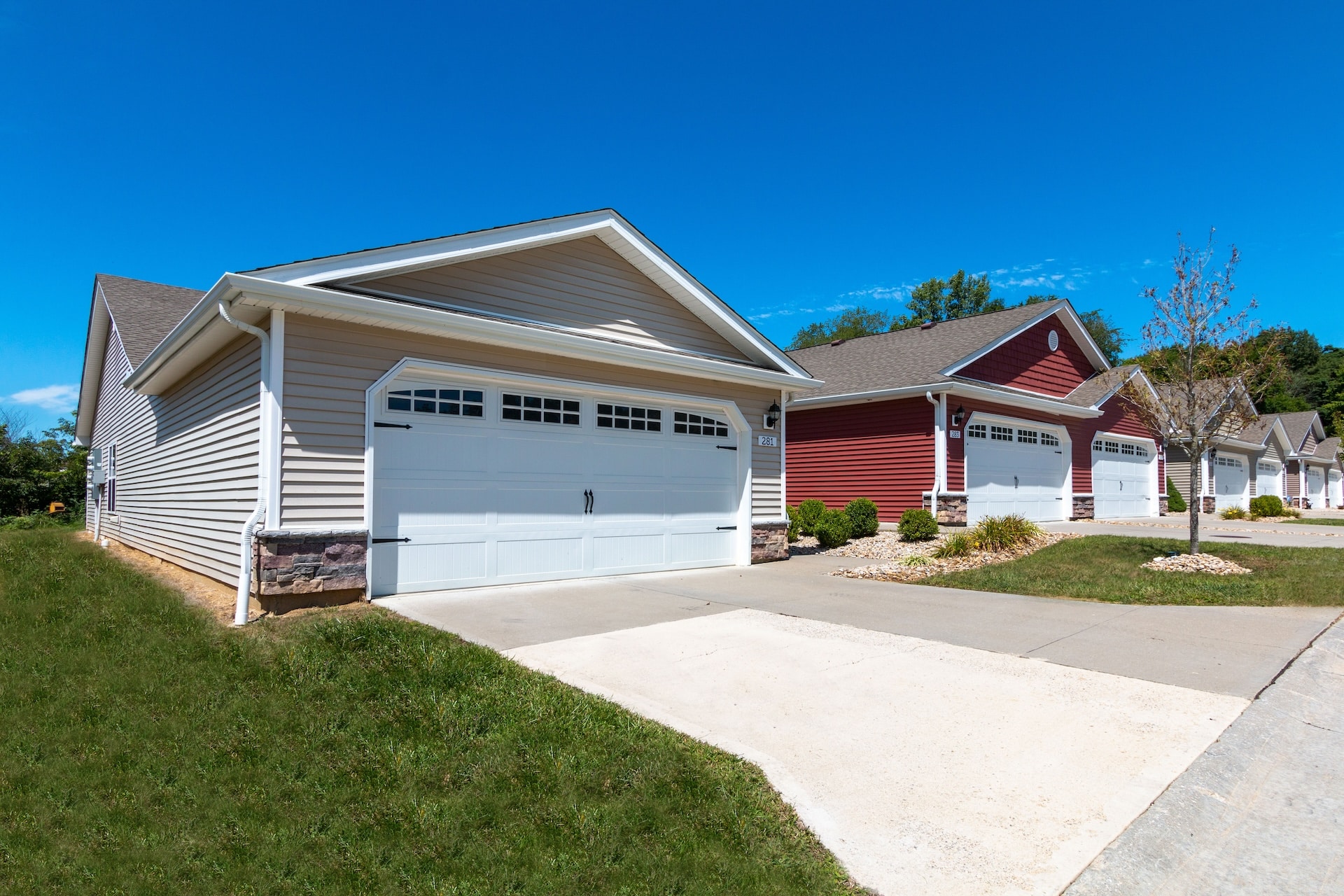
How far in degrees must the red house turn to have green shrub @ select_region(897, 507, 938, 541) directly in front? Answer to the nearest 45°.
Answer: approximately 45° to its right

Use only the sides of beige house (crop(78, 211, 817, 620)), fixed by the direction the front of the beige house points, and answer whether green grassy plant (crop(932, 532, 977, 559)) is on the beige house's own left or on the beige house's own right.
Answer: on the beige house's own left

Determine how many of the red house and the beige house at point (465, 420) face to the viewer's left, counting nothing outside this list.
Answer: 0

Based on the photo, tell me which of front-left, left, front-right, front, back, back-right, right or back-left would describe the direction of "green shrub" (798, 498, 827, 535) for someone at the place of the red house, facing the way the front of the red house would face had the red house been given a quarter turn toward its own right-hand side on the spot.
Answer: front

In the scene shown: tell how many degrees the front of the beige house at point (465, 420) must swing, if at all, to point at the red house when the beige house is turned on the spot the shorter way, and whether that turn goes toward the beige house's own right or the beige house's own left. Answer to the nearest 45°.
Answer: approximately 90° to the beige house's own left

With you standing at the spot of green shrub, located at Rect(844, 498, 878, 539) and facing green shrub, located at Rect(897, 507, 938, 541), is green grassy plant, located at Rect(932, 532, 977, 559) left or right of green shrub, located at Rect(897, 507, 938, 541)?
right

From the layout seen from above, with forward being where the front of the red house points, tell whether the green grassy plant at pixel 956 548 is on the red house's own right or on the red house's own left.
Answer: on the red house's own right

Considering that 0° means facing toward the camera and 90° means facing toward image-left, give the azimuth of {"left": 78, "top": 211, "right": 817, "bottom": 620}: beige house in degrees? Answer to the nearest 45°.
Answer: approximately 315°

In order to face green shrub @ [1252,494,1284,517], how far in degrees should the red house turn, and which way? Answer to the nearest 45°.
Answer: approximately 90° to its left

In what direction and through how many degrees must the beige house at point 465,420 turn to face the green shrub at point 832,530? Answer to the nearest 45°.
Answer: approximately 90° to its left

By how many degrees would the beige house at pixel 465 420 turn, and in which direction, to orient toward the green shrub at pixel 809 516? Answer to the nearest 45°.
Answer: approximately 90° to its left

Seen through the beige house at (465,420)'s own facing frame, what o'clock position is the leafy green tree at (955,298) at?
The leafy green tree is roughly at 9 o'clock from the beige house.

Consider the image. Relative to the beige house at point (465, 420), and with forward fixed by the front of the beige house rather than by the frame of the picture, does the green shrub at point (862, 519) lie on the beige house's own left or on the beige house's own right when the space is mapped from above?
on the beige house's own left
